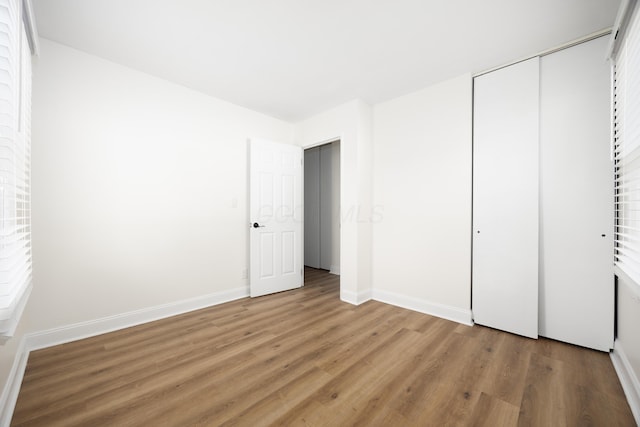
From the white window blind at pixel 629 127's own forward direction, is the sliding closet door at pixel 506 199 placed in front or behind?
in front

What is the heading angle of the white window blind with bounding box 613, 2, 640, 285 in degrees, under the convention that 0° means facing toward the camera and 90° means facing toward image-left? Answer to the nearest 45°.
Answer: approximately 90°

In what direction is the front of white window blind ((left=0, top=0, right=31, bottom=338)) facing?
to the viewer's right

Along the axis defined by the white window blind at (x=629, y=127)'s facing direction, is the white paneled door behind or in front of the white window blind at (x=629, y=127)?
in front

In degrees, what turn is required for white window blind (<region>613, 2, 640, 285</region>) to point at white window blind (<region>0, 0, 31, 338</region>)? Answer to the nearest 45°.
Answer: approximately 45° to its left

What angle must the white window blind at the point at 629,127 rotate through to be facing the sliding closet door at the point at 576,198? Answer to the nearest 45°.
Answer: approximately 45° to its right

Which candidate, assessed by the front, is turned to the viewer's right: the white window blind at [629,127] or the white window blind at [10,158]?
the white window blind at [10,158]

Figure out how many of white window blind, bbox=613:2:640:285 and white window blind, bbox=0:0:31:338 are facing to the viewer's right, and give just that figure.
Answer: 1
